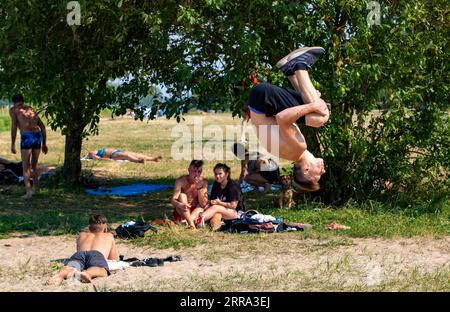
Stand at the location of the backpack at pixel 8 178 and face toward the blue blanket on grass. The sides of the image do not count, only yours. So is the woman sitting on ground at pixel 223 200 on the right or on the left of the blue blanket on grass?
right

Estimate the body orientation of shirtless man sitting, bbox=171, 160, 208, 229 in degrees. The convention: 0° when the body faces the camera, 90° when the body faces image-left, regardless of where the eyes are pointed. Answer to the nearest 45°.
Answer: approximately 315°

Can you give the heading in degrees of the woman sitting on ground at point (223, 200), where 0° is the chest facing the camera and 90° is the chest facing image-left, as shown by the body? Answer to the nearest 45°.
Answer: approximately 45°

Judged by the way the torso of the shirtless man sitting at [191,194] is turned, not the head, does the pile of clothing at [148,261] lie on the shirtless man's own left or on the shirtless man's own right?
on the shirtless man's own right

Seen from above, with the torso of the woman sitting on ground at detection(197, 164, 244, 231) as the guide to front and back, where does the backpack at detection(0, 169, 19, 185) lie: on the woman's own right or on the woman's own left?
on the woman's own right
